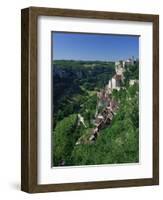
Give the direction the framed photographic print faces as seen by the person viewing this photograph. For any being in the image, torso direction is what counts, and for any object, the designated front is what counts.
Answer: facing the viewer and to the right of the viewer
